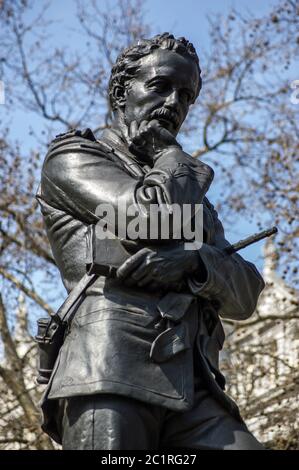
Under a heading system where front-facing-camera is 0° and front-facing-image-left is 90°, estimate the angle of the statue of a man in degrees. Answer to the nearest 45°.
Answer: approximately 315°
